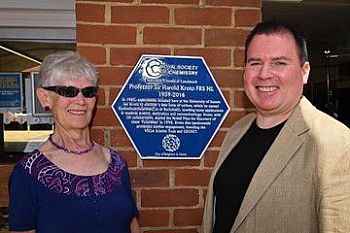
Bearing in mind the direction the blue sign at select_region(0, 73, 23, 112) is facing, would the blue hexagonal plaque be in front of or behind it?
in front

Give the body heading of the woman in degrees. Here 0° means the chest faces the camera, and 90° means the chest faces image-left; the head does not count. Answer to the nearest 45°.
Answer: approximately 315°

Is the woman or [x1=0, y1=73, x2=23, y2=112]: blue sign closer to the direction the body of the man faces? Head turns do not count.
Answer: the woman

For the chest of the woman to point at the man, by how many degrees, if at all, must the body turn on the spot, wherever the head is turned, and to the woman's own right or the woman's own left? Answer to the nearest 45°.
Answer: approximately 45° to the woman's own left

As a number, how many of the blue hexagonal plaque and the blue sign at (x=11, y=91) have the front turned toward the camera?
2

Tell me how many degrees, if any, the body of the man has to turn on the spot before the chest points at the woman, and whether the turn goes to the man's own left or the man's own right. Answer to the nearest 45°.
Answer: approximately 45° to the man's own right

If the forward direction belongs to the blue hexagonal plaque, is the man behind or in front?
in front

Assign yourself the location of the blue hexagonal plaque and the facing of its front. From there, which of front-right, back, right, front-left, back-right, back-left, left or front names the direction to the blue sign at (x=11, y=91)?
back-right

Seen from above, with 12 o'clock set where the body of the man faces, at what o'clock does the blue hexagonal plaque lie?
The blue hexagonal plaque is roughly at 3 o'clock from the man.

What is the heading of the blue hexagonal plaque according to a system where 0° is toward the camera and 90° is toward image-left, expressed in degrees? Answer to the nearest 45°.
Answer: approximately 0°

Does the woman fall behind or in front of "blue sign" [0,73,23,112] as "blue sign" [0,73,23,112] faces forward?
in front

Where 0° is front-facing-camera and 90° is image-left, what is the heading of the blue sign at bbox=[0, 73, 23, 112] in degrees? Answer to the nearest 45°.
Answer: approximately 0°

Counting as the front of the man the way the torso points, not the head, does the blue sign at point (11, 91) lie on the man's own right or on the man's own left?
on the man's own right
